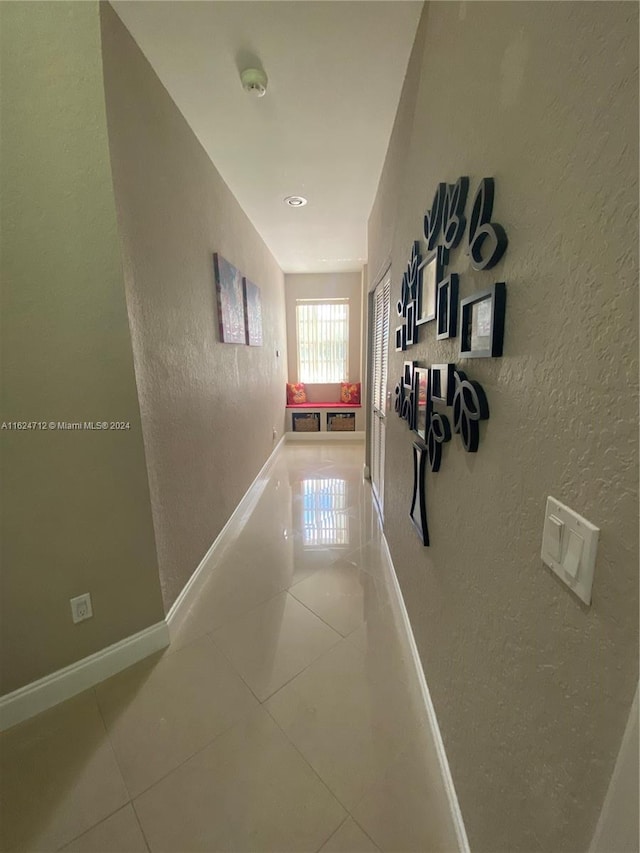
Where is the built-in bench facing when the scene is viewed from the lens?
facing the viewer

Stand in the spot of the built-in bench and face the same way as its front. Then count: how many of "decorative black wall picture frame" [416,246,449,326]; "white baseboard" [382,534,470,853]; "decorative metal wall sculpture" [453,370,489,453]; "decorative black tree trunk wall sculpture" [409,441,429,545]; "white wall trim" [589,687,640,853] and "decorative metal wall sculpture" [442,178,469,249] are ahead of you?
6

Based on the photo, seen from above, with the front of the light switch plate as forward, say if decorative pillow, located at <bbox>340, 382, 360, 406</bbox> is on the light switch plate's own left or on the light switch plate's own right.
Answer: on the light switch plate's own right

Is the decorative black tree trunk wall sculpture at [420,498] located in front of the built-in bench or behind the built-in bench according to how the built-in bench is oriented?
in front

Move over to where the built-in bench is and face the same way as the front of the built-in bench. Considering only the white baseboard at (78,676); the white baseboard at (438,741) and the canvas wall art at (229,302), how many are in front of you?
3

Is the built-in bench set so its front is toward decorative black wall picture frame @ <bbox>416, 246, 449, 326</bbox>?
yes

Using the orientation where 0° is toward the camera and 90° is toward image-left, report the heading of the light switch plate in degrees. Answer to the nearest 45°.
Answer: approximately 45°

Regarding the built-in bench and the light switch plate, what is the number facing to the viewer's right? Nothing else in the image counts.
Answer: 0

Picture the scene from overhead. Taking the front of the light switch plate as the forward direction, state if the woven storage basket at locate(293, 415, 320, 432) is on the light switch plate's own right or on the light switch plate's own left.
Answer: on the light switch plate's own right

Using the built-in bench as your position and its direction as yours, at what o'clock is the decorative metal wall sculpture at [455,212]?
The decorative metal wall sculpture is roughly at 12 o'clock from the built-in bench.

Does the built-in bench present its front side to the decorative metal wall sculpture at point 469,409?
yes

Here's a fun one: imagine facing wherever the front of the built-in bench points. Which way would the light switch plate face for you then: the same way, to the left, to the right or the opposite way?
to the right

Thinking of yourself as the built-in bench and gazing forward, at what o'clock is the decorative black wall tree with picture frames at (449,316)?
The decorative black wall tree with picture frames is roughly at 12 o'clock from the built-in bench.
